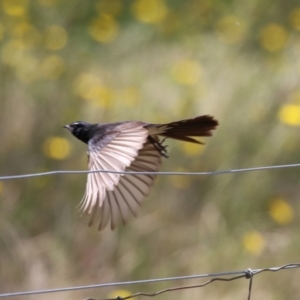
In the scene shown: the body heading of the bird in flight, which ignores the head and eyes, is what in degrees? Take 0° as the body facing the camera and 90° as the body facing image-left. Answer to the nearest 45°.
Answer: approximately 90°
